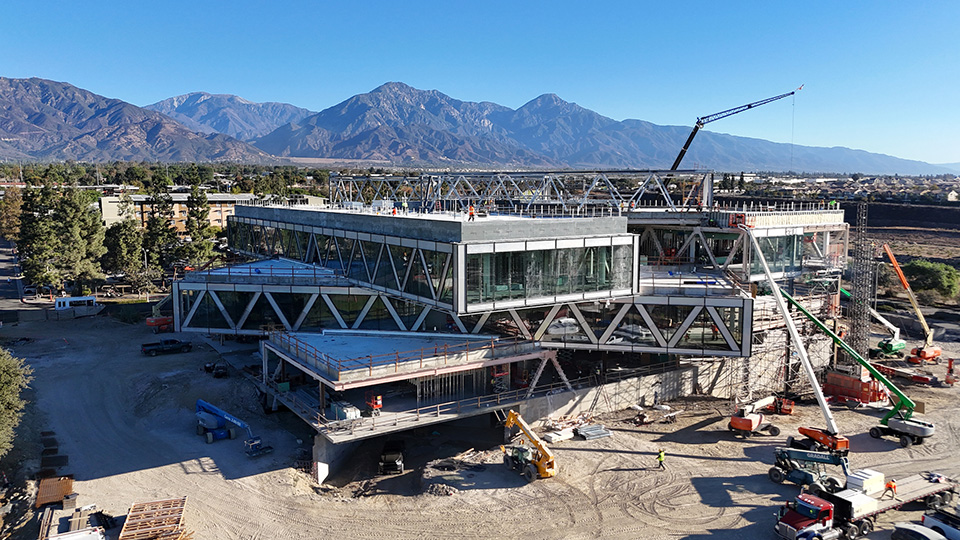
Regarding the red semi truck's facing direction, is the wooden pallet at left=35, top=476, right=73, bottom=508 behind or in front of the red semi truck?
in front

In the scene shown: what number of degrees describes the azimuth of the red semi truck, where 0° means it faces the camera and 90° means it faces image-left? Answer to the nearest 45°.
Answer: approximately 45°

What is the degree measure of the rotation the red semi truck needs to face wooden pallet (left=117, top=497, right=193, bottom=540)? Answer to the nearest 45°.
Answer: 0° — it already faces it

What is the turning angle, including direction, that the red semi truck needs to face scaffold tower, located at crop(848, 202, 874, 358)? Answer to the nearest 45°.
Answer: approximately 135° to its right
